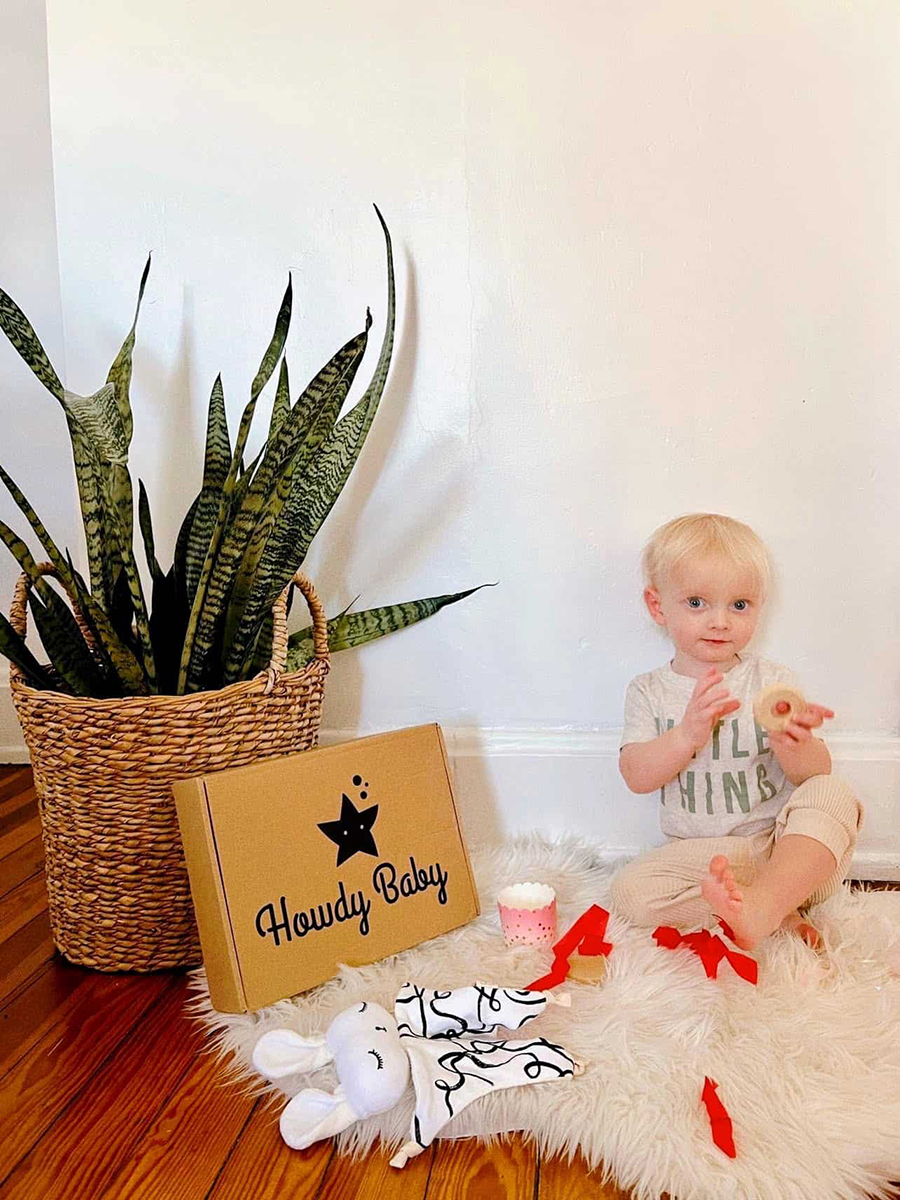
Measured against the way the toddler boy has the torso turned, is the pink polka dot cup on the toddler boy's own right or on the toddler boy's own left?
on the toddler boy's own right

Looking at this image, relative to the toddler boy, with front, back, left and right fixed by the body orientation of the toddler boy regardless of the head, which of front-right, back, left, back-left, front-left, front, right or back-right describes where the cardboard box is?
front-right

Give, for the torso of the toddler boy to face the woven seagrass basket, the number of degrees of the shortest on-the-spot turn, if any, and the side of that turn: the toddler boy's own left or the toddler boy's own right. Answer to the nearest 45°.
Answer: approximately 45° to the toddler boy's own right

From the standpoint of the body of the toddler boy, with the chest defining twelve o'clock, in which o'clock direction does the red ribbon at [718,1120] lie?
The red ribbon is roughly at 12 o'clock from the toddler boy.

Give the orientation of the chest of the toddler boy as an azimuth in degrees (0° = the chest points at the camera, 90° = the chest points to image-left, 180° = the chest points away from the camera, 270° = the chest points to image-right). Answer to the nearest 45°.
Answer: approximately 0°
